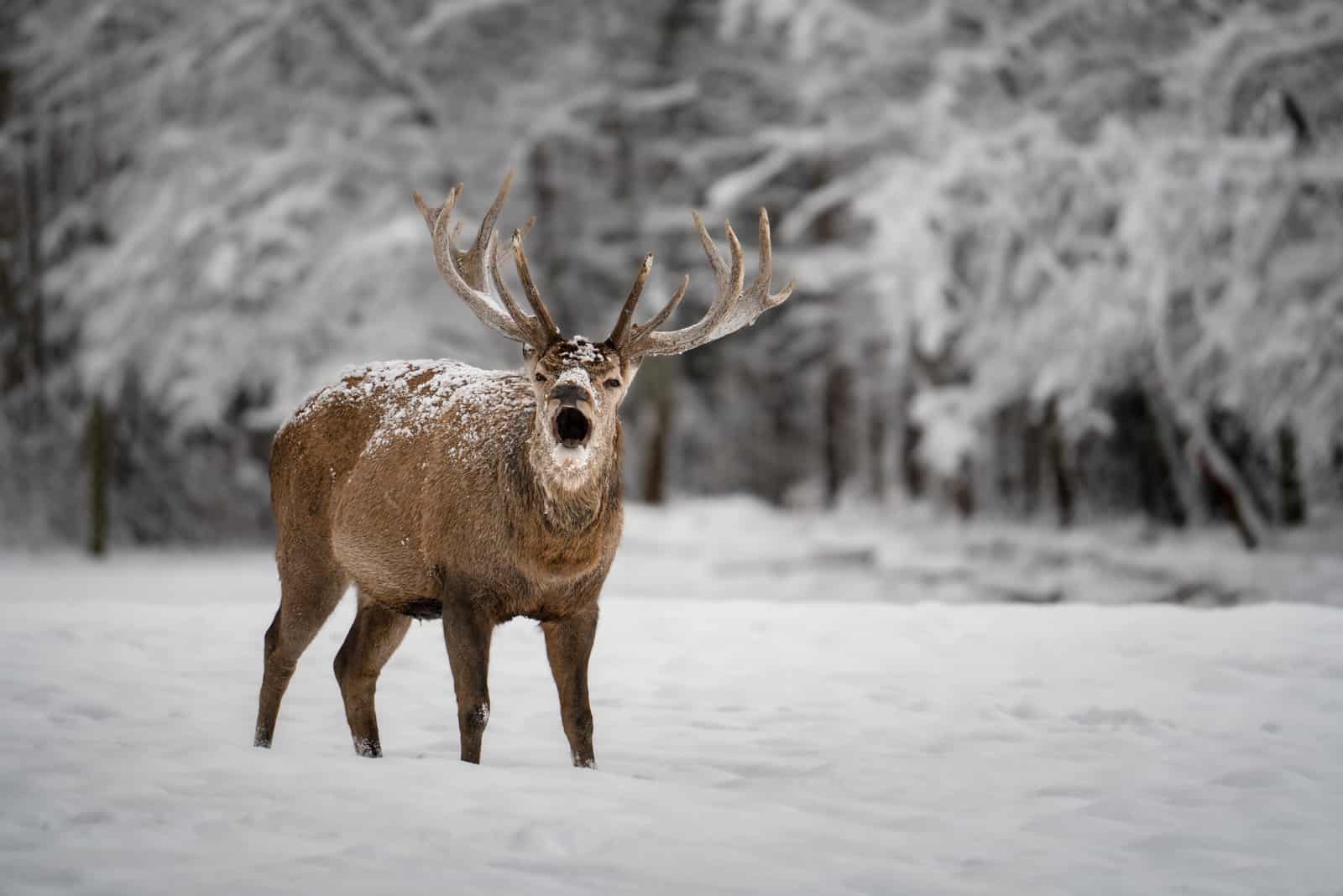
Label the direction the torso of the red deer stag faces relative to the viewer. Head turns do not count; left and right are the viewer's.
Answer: facing the viewer and to the right of the viewer

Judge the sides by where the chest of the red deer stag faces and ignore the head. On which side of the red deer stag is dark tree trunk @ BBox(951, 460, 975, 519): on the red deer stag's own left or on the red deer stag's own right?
on the red deer stag's own left

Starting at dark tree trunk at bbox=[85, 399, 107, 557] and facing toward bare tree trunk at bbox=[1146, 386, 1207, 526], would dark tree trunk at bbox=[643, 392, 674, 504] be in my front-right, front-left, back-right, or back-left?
front-left

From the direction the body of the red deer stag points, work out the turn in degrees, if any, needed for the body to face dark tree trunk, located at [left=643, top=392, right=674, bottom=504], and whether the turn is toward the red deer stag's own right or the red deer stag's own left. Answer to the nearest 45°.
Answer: approximately 135° to the red deer stag's own left

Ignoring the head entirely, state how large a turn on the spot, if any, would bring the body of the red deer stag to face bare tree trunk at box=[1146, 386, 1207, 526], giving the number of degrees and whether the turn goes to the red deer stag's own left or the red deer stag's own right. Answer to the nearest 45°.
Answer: approximately 90° to the red deer stag's own left

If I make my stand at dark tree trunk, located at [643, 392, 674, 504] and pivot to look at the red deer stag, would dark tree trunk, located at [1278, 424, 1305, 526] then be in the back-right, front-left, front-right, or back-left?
front-left

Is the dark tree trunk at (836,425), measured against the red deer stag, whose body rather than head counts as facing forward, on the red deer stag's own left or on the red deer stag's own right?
on the red deer stag's own left

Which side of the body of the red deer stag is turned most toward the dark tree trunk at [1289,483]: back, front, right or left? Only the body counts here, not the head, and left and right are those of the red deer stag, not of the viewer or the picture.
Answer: left

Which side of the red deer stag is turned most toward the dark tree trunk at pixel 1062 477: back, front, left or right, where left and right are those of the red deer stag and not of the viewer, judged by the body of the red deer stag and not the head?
left

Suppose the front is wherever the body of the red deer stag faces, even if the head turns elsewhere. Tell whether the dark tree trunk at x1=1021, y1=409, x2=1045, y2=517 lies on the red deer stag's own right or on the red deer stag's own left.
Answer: on the red deer stag's own left
